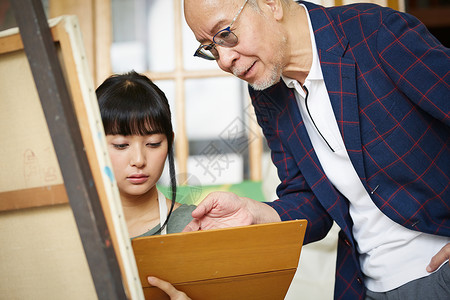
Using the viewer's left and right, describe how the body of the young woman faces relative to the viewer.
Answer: facing the viewer

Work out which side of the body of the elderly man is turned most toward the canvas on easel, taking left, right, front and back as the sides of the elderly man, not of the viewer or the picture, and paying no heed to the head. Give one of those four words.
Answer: front

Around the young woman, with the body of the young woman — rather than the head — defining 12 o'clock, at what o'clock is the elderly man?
The elderly man is roughly at 10 o'clock from the young woman.

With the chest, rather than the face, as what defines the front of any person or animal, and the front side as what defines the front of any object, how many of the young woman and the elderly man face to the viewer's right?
0

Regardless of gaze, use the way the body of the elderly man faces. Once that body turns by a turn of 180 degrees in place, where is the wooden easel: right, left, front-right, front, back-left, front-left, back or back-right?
back

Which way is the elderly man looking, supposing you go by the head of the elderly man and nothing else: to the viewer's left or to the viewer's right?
to the viewer's left

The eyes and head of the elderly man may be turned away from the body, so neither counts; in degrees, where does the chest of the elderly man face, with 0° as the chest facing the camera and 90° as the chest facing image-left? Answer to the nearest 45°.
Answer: approximately 45°

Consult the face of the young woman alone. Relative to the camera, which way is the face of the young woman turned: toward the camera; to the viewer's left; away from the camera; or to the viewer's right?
toward the camera

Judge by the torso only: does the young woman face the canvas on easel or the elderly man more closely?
the canvas on easel
